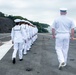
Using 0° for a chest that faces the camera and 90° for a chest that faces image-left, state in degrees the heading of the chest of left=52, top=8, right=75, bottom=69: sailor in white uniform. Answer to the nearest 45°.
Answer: approximately 180°
